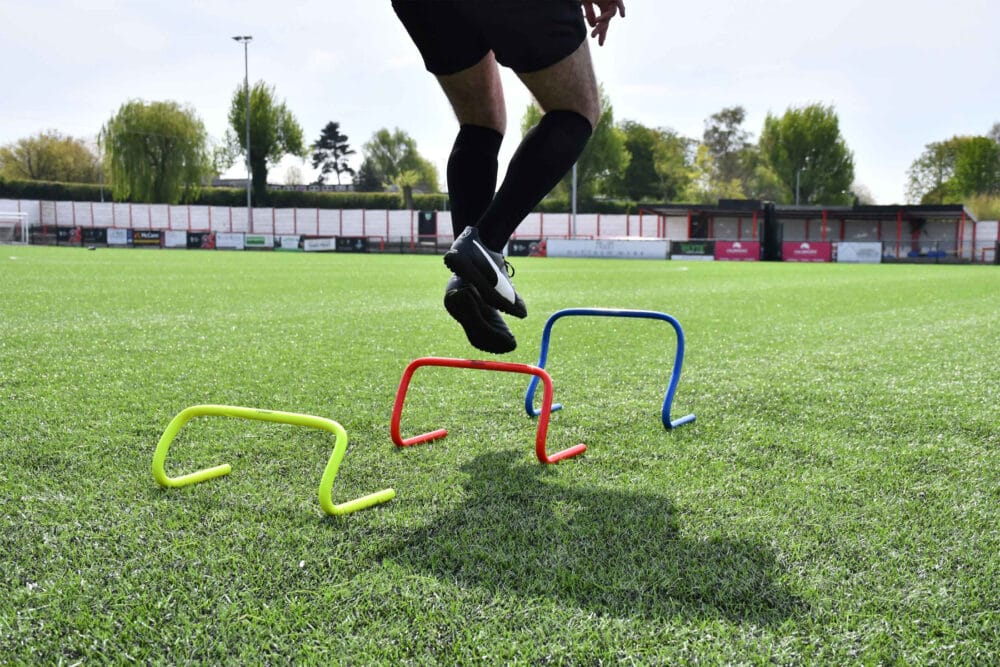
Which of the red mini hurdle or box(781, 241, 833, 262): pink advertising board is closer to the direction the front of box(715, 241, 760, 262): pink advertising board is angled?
the red mini hurdle

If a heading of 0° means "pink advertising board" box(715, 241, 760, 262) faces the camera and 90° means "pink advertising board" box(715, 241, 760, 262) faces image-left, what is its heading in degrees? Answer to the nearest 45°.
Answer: approximately 0°

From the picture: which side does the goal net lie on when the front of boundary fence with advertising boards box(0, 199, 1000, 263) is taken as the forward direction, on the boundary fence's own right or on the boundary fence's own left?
on the boundary fence's own right

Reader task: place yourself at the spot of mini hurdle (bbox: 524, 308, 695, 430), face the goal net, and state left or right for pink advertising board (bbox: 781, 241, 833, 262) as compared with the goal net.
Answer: right

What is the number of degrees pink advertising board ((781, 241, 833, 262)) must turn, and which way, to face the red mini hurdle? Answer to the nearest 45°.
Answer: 0° — it already faces it

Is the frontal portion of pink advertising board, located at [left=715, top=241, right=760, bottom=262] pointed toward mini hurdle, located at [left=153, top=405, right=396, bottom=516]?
yes

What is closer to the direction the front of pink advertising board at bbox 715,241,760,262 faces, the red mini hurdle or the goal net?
the red mini hurdle

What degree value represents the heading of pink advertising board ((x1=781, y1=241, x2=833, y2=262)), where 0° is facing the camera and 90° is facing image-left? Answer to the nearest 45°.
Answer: approximately 0°

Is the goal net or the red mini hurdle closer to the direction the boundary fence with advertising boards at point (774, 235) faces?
the red mini hurdle

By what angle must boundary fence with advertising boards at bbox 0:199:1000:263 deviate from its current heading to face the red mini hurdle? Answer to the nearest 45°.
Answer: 0° — it already faces it

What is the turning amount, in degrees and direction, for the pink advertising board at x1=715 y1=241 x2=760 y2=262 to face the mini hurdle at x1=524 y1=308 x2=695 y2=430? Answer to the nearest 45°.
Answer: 0° — it already faces it

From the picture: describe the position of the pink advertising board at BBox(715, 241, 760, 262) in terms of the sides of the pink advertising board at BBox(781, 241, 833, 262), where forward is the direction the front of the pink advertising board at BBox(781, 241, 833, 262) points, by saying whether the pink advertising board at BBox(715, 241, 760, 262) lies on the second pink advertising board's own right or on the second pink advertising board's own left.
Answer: on the second pink advertising board's own right

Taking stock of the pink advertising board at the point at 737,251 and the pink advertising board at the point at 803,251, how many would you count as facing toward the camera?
2

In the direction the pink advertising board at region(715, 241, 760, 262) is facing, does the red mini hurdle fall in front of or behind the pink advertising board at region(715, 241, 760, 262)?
in front
